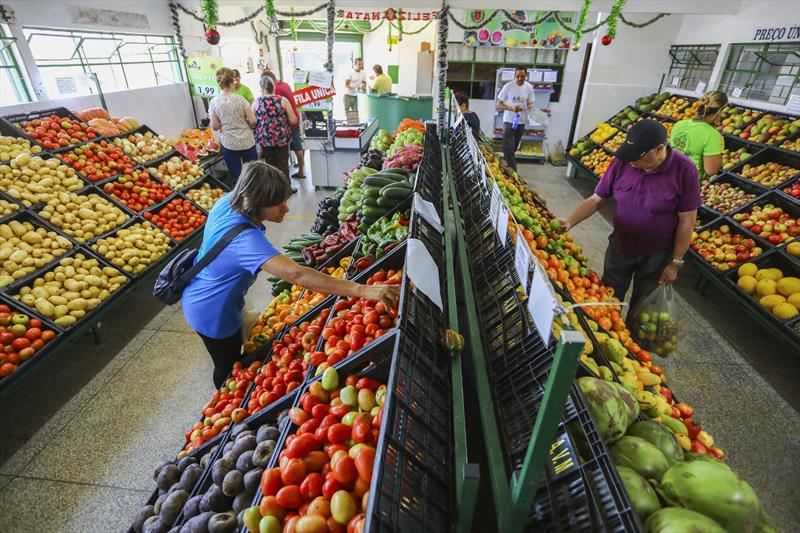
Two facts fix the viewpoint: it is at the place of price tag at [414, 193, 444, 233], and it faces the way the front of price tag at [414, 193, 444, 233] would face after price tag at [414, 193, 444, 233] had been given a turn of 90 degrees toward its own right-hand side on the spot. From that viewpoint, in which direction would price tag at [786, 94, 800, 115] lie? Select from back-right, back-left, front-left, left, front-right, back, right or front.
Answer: right

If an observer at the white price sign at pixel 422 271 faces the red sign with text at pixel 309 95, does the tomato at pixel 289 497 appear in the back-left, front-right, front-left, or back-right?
back-left

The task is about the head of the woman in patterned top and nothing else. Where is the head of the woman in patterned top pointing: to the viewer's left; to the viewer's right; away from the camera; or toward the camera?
away from the camera

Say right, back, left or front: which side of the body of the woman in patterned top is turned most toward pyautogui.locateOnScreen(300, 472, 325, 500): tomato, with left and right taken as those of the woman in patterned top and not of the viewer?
back

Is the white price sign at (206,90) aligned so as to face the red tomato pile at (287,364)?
yes

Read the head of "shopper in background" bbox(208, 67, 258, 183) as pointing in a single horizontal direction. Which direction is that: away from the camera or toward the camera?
away from the camera

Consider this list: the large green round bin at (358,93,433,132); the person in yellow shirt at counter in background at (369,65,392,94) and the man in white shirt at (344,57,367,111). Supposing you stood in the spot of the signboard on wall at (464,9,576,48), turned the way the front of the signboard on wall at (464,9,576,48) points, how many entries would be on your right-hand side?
3

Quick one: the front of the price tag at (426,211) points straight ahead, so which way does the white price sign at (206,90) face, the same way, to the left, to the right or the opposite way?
to the left

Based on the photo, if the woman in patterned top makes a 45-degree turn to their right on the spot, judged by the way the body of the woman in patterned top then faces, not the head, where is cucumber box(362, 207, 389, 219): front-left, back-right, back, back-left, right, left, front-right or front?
back-right

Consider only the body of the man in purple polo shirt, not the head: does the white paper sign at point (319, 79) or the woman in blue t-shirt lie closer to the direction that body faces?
the woman in blue t-shirt

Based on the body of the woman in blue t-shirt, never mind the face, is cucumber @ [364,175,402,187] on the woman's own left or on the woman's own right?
on the woman's own left

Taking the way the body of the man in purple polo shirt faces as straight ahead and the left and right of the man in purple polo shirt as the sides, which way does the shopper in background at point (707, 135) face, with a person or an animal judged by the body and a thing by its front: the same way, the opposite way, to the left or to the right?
the opposite way

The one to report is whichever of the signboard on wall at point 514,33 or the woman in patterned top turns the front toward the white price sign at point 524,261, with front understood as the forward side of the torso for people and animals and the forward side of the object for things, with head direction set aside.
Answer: the signboard on wall

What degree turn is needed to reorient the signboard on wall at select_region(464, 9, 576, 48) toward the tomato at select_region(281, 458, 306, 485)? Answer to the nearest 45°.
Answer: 0° — it already faces it

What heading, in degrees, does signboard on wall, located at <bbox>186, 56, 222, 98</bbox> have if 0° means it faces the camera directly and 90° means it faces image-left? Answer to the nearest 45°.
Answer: approximately 0°
